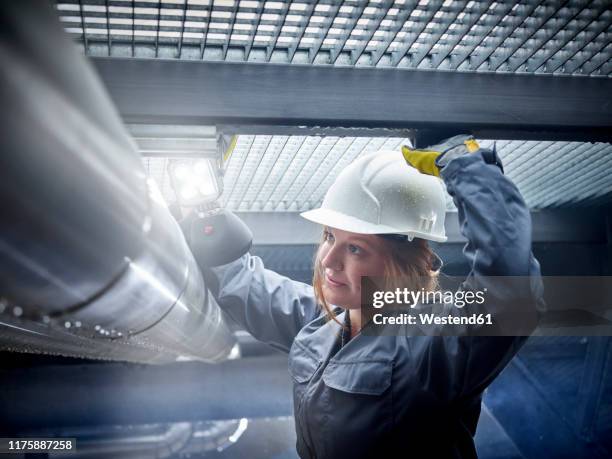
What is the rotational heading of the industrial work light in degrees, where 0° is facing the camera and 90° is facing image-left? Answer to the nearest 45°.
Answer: approximately 45°

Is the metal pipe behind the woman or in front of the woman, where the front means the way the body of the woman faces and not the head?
in front

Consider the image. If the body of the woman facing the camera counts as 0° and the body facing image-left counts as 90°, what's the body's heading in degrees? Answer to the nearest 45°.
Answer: approximately 45°
